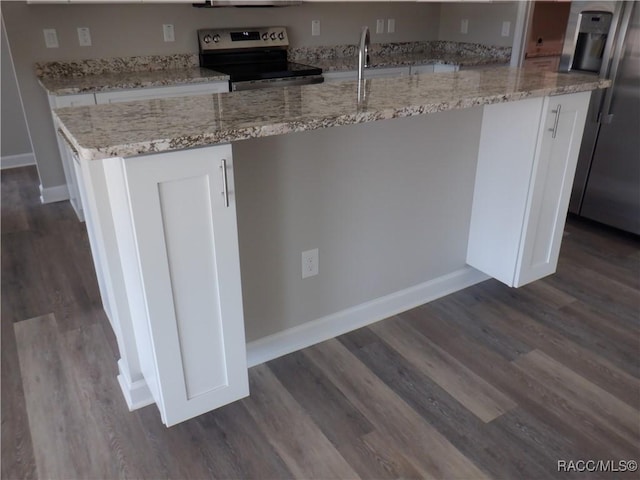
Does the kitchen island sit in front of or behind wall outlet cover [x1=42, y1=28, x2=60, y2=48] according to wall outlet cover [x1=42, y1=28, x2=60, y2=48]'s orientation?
in front

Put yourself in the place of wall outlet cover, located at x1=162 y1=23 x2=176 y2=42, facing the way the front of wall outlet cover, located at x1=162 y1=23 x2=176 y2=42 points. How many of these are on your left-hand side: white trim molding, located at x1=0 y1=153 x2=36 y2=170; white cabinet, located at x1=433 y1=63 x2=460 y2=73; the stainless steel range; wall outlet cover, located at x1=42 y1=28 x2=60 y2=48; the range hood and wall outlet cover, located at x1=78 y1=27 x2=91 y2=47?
3

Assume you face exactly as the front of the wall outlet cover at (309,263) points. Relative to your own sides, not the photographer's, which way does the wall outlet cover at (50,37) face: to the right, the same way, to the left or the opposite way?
the same way

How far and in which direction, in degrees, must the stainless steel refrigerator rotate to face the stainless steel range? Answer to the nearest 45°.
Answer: approximately 45° to its right

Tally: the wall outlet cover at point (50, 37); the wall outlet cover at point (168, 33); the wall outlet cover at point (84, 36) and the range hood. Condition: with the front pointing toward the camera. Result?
4

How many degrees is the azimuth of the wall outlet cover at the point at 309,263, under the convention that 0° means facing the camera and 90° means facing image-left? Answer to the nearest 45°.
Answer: approximately 315°

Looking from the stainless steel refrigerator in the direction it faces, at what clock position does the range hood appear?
The range hood is roughly at 1 o'clock from the stainless steel refrigerator.

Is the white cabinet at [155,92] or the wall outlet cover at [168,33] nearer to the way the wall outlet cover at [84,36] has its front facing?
the white cabinet

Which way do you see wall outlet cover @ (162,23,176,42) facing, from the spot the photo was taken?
facing the viewer

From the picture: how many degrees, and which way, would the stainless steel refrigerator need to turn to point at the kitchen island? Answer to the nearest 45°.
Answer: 0° — it already faces it

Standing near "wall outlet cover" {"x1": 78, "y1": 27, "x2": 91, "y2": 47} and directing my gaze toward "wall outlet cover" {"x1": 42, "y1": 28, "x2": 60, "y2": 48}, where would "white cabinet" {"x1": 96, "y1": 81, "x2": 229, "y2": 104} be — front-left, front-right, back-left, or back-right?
back-left

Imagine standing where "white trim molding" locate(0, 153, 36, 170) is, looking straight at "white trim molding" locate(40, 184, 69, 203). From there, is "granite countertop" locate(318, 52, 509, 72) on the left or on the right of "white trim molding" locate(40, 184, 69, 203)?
left

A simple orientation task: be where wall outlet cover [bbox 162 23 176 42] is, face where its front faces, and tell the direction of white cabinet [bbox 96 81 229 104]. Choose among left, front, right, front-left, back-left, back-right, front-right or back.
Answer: front

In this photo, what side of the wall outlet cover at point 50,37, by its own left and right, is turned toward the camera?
front

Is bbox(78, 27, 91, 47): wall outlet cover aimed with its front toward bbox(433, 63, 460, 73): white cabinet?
no

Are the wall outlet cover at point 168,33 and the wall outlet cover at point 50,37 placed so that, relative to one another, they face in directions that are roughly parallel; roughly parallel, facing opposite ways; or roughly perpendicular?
roughly parallel

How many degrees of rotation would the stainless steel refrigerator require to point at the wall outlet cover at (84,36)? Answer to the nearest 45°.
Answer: approximately 45° to its right

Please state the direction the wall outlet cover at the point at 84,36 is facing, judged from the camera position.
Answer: facing the viewer

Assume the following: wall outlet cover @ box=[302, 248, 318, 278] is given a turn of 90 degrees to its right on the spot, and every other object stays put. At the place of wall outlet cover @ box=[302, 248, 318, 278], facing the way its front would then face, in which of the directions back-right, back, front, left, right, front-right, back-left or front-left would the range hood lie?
back-right

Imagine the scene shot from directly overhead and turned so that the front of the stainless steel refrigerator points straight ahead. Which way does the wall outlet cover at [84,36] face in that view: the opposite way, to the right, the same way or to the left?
to the left

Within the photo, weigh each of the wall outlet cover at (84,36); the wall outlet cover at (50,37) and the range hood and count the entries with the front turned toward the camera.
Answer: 3
